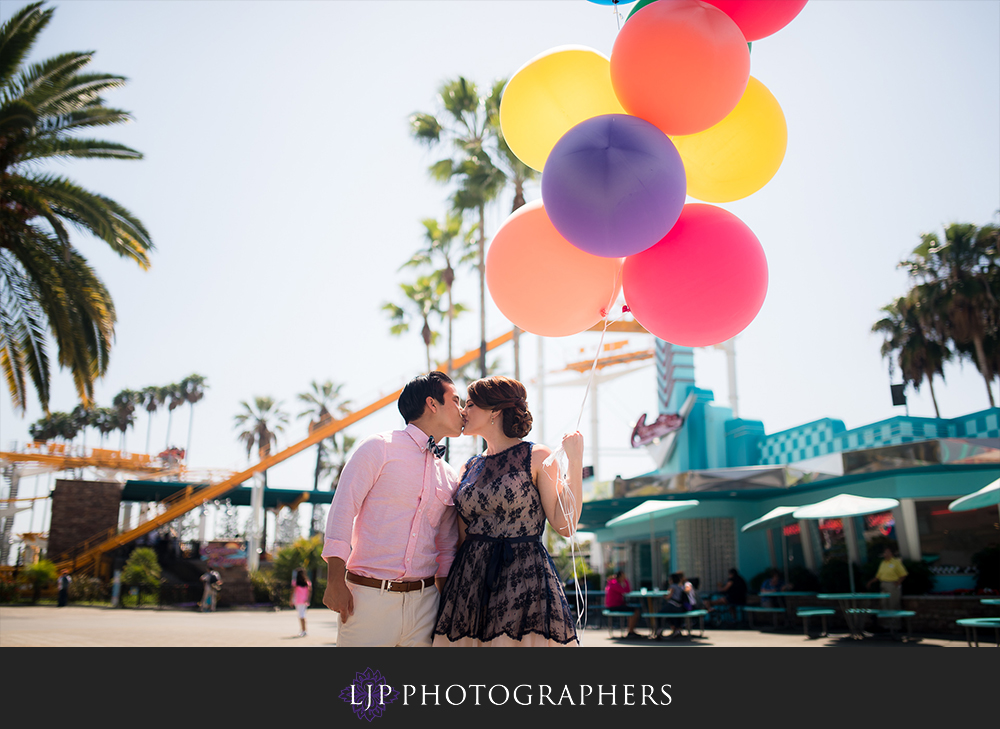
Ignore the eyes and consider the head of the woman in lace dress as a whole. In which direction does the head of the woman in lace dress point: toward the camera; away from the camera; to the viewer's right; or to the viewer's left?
to the viewer's left

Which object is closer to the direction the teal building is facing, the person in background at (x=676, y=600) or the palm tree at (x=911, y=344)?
the person in background

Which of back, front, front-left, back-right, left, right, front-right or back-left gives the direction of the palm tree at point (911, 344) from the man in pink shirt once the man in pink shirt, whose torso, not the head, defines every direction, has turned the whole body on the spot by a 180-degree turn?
right

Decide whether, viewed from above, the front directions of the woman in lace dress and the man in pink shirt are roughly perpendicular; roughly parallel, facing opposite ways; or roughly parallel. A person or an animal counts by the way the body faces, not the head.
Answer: roughly perpendicular

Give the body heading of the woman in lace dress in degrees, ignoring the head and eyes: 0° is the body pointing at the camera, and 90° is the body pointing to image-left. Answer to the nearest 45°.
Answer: approximately 45°

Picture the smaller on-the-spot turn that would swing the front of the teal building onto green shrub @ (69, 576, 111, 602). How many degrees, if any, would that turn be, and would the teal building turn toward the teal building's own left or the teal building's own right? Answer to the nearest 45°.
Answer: approximately 45° to the teal building's own right

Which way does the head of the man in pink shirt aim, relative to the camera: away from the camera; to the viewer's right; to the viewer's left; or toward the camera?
to the viewer's right
